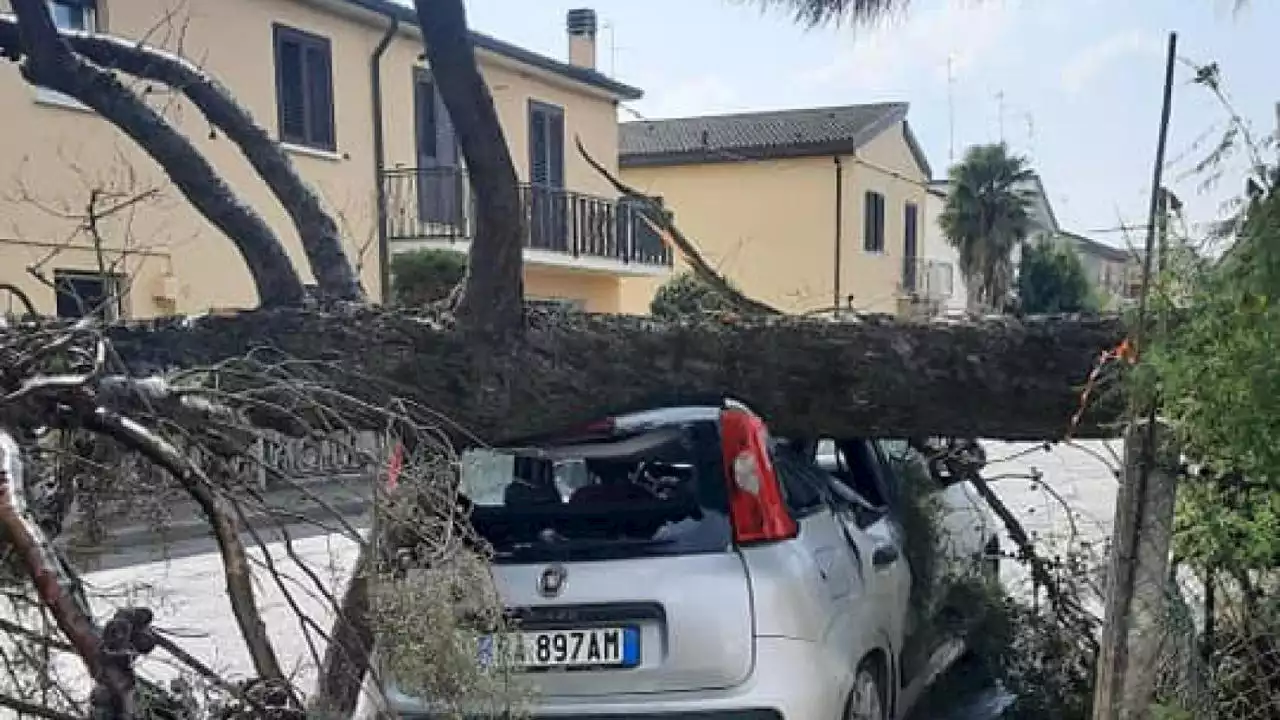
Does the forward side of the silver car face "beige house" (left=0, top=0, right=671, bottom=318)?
no

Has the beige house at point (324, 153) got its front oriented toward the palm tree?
no

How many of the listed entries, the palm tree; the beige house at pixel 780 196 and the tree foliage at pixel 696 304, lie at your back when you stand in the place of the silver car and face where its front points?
0

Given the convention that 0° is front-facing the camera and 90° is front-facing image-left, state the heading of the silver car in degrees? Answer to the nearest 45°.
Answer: approximately 225°

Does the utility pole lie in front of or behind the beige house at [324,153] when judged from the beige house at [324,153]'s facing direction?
in front

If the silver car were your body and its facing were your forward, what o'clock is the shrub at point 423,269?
The shrub is roughly at 10 o'clock from the silver car.

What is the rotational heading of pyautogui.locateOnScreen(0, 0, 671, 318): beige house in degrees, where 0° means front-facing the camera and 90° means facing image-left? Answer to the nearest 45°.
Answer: approximately 315°

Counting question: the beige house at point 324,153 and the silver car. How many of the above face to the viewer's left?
0

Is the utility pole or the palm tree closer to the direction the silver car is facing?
the palm tree

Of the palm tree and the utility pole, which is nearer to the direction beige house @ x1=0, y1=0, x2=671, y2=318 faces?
the utility pole

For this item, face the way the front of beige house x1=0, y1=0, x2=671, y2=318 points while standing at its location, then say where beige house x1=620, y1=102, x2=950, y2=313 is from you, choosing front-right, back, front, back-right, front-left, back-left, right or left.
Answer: left
